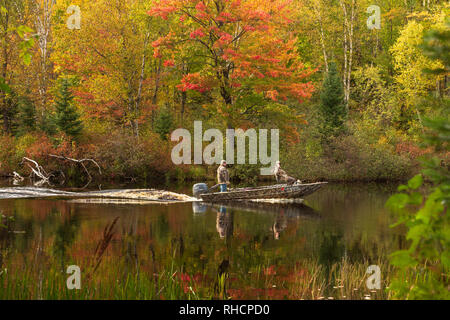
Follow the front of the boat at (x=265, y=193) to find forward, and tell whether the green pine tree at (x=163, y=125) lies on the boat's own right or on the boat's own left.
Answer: on the boat's own left

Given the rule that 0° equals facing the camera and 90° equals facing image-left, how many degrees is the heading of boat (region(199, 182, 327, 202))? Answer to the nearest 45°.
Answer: approximately 270°

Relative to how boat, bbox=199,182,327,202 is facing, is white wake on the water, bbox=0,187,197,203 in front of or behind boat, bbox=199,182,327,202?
behind

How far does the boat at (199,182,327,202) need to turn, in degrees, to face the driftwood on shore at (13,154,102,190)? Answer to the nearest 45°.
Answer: approximately 135° to its left

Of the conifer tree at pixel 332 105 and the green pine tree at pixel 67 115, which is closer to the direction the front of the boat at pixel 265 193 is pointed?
the conifer tree

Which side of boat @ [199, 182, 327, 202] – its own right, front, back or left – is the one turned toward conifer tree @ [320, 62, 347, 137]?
left

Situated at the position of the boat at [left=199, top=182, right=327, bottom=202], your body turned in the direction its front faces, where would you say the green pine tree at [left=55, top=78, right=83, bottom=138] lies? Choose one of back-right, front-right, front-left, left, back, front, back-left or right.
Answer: back-left

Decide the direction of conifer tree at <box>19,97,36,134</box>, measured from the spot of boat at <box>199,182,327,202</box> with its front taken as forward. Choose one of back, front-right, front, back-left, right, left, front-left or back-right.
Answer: back-left
